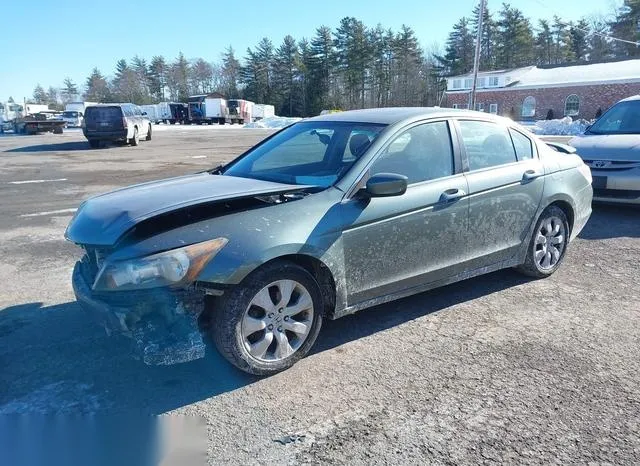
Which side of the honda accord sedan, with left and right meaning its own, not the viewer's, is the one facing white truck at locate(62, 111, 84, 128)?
right

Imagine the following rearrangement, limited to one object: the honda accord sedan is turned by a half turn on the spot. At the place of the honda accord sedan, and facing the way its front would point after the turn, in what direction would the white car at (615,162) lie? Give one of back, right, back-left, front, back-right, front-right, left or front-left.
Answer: front

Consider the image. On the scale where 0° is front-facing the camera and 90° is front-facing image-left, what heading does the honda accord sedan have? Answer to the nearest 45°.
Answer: approximately 45°
